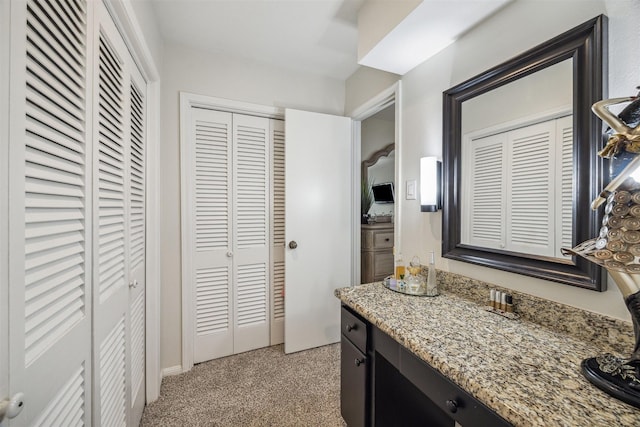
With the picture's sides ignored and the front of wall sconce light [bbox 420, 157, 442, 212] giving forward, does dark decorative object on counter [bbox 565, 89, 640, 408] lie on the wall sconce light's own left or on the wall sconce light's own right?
on the wall sconce light's own left

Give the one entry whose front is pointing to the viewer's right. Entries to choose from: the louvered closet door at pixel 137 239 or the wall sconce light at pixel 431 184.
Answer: the louvered closet door

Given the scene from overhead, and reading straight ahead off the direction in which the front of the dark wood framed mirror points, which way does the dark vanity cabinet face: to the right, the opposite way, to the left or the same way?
the same way

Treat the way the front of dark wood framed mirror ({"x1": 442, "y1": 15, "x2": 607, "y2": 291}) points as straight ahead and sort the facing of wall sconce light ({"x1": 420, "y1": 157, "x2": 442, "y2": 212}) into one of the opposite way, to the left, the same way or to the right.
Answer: the same way

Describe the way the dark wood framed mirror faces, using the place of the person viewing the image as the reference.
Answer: facing the viewer and to the left of the viewer

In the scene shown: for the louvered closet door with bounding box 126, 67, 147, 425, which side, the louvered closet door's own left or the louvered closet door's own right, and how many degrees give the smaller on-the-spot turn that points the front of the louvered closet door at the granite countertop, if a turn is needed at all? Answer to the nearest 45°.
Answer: approximately 45° to the louvered closet door's own right

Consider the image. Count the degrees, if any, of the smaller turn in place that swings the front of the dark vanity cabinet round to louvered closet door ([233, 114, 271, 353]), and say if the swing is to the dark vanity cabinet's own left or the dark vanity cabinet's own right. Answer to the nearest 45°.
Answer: approximately 90° to the dark vanity cabinet's own right

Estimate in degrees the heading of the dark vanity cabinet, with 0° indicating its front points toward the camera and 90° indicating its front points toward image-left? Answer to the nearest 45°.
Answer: approximately 45°

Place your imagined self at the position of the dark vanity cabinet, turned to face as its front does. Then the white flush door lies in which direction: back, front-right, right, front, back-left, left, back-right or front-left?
right

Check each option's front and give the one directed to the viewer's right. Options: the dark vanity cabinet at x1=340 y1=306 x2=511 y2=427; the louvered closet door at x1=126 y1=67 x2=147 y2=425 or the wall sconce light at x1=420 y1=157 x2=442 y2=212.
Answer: the louvered closet door

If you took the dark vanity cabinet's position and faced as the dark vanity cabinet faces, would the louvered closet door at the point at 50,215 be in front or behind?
in front

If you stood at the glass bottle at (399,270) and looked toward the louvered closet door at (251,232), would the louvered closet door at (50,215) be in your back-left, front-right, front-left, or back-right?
front-left

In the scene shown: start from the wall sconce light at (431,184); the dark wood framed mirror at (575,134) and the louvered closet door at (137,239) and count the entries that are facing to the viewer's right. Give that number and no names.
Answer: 1
